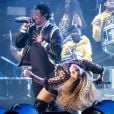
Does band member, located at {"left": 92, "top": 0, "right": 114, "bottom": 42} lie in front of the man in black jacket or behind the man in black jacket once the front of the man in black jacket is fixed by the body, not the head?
behind

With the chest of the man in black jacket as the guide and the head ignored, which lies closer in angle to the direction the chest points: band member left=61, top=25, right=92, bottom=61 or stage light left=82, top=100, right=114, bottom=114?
the stage light

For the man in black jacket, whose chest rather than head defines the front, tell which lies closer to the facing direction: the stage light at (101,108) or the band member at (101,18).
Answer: the stage light

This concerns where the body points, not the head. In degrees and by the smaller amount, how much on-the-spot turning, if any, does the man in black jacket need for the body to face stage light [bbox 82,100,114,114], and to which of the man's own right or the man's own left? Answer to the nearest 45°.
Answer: approximately 45° to the man's own left

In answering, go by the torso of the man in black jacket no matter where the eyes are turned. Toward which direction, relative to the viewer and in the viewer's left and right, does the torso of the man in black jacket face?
facing the viewer and to the left of the viewer

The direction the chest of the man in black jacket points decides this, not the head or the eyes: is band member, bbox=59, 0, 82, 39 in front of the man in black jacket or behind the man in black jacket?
behind
